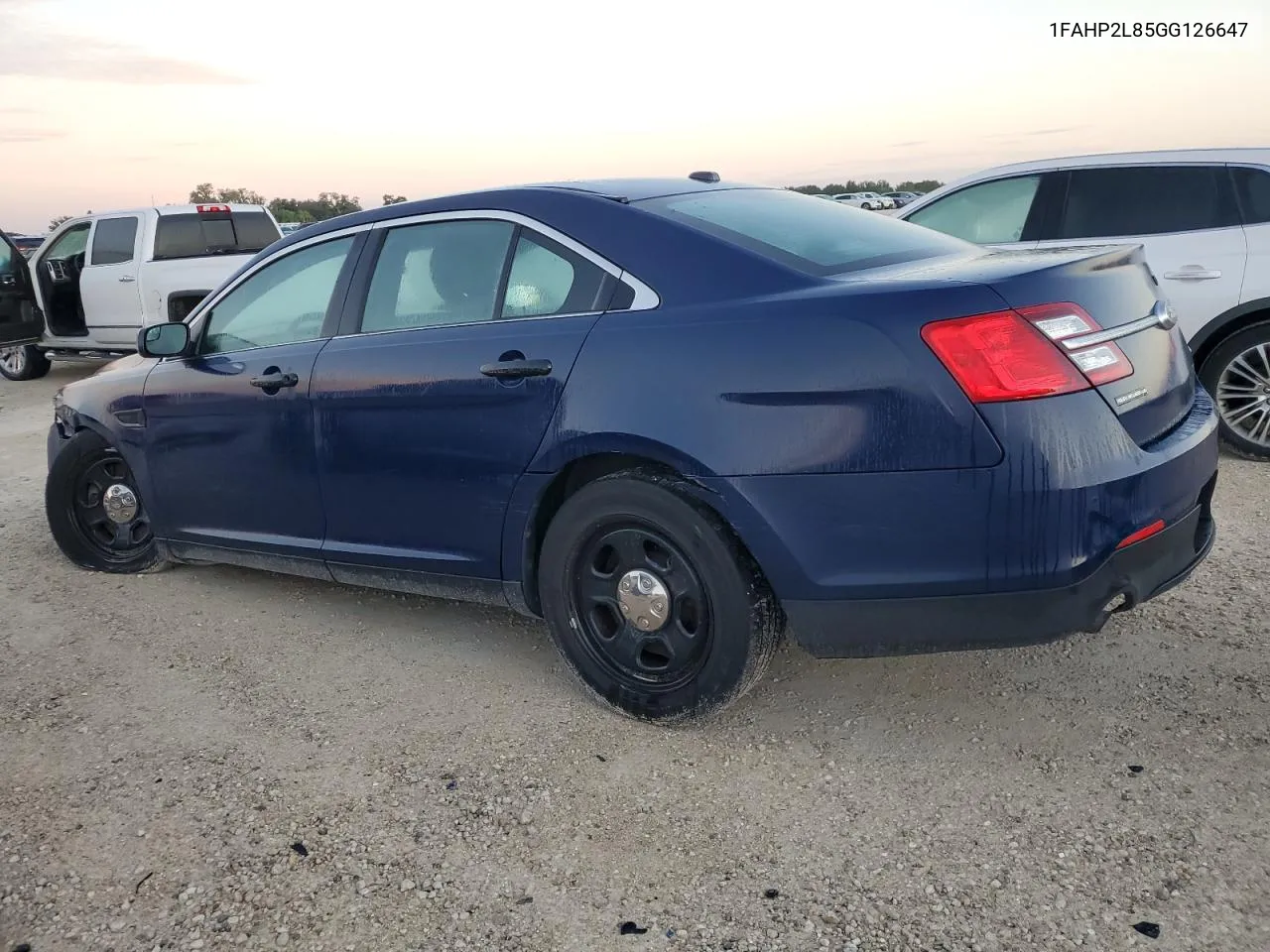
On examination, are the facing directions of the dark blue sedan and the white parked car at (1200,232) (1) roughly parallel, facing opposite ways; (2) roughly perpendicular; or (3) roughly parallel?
roughly parallel

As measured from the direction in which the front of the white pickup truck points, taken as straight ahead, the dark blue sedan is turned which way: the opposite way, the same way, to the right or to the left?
the same way

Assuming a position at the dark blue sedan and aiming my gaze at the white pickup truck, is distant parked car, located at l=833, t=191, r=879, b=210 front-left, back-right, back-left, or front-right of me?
front-right

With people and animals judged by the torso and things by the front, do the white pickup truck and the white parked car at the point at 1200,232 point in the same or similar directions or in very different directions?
same or similar directions

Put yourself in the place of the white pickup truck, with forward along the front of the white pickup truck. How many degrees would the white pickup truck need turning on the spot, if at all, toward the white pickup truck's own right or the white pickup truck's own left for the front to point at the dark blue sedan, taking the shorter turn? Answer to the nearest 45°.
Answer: approximately 135° to the white pickup truck's own left

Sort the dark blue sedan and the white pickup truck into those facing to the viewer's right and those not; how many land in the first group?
0

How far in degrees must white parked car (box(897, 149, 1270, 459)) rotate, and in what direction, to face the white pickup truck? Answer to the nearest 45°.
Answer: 0° — it already faces it

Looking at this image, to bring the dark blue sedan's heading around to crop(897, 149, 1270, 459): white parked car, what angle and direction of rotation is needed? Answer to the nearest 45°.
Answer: approximately 90° to its right

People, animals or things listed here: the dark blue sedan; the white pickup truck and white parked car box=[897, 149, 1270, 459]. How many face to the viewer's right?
0

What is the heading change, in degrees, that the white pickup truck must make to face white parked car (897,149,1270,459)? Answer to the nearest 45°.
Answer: approximately 180°

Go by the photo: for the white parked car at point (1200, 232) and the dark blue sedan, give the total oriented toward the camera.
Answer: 0

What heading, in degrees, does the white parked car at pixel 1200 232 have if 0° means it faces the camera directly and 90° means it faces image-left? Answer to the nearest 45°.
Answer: approximately 90°

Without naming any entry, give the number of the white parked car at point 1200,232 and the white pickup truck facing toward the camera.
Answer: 0

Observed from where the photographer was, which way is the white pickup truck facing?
facing away from the viewer and to the left of the viewer

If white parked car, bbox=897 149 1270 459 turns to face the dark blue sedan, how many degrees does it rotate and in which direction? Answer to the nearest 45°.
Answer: approximately 90° to its left

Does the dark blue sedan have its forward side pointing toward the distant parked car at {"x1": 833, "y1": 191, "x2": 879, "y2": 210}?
no

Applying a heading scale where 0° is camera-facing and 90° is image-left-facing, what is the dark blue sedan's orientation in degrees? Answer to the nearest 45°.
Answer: approximately 135°
